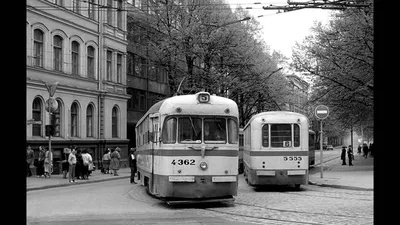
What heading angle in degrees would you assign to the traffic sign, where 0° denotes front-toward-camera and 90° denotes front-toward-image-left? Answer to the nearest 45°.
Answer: approximately 0°

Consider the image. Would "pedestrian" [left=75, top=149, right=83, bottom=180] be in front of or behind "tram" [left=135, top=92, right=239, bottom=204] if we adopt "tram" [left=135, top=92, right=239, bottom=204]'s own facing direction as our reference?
behind
